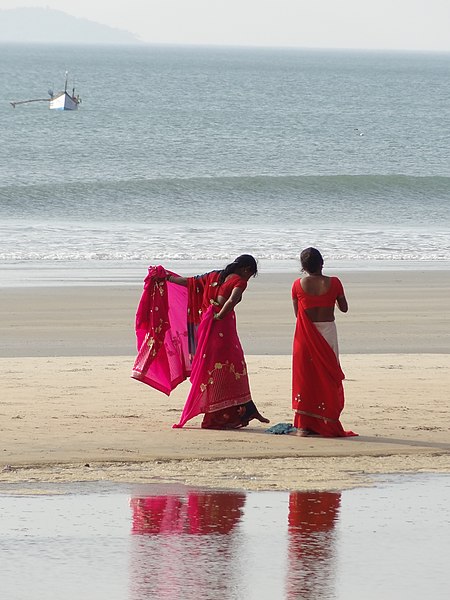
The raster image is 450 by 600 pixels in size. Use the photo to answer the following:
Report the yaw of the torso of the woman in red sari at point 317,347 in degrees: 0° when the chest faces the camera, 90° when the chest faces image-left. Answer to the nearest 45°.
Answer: approximately 180°

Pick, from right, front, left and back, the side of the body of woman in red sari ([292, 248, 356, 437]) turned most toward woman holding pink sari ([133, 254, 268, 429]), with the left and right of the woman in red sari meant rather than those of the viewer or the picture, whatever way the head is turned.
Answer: left
